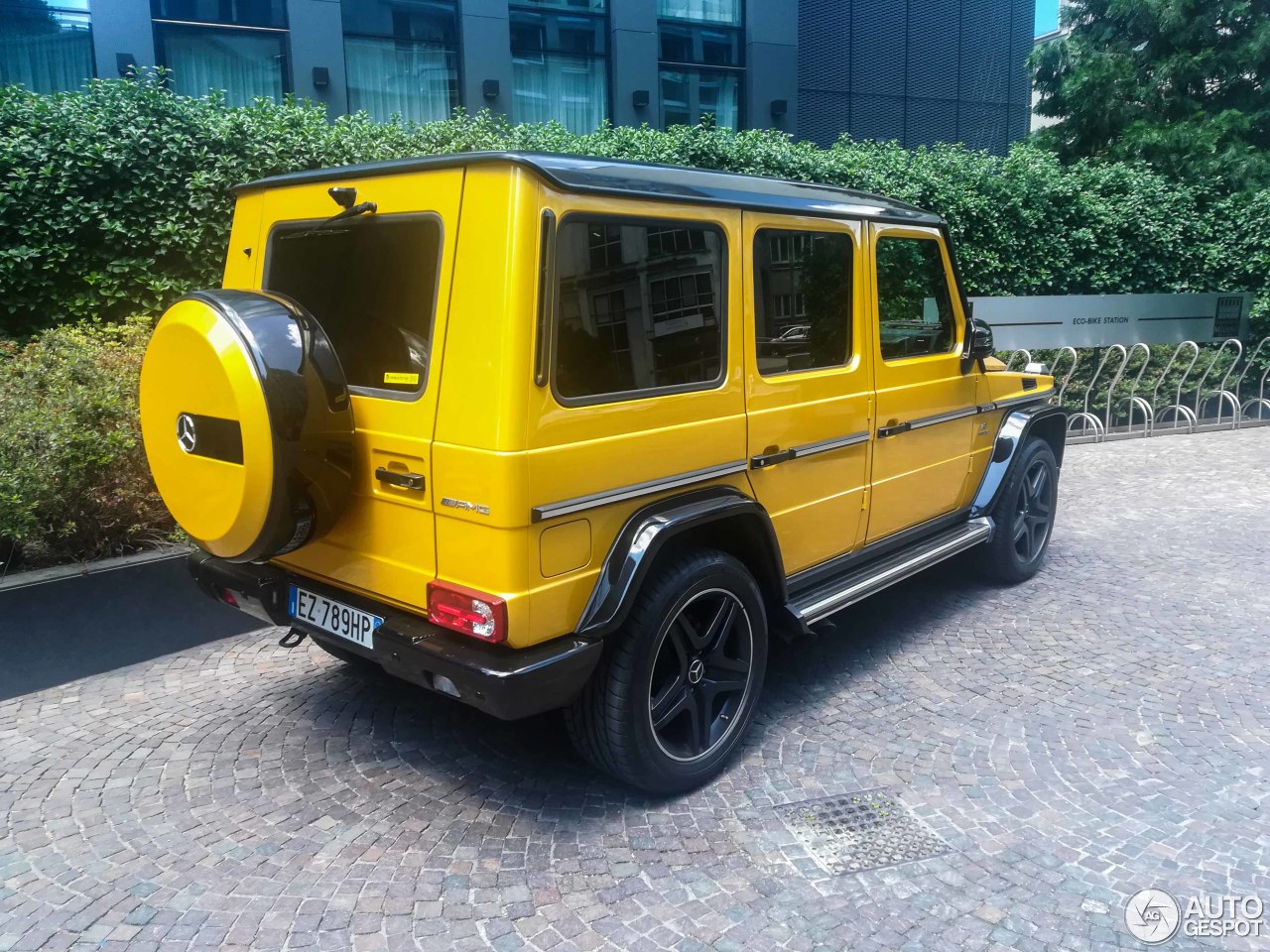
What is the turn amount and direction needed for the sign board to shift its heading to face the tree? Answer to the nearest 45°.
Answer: approximately 180°

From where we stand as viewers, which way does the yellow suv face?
facing away from the viewer and to the right of the viewer

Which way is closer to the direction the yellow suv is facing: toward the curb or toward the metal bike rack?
the metal bike rack

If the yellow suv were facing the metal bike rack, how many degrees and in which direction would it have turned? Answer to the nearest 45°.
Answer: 0° — it already faces it

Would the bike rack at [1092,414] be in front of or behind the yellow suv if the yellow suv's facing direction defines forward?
in front

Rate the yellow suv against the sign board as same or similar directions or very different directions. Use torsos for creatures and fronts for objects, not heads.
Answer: very different directions

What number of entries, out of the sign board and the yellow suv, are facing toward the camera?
1

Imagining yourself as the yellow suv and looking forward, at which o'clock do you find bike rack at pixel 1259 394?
The bike rack is roughly at 12 o'clock from the yellow suv.

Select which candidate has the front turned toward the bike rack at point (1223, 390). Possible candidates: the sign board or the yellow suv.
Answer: the yellow suv

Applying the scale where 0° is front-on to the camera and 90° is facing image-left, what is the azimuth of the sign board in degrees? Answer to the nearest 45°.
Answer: approximately 0°
